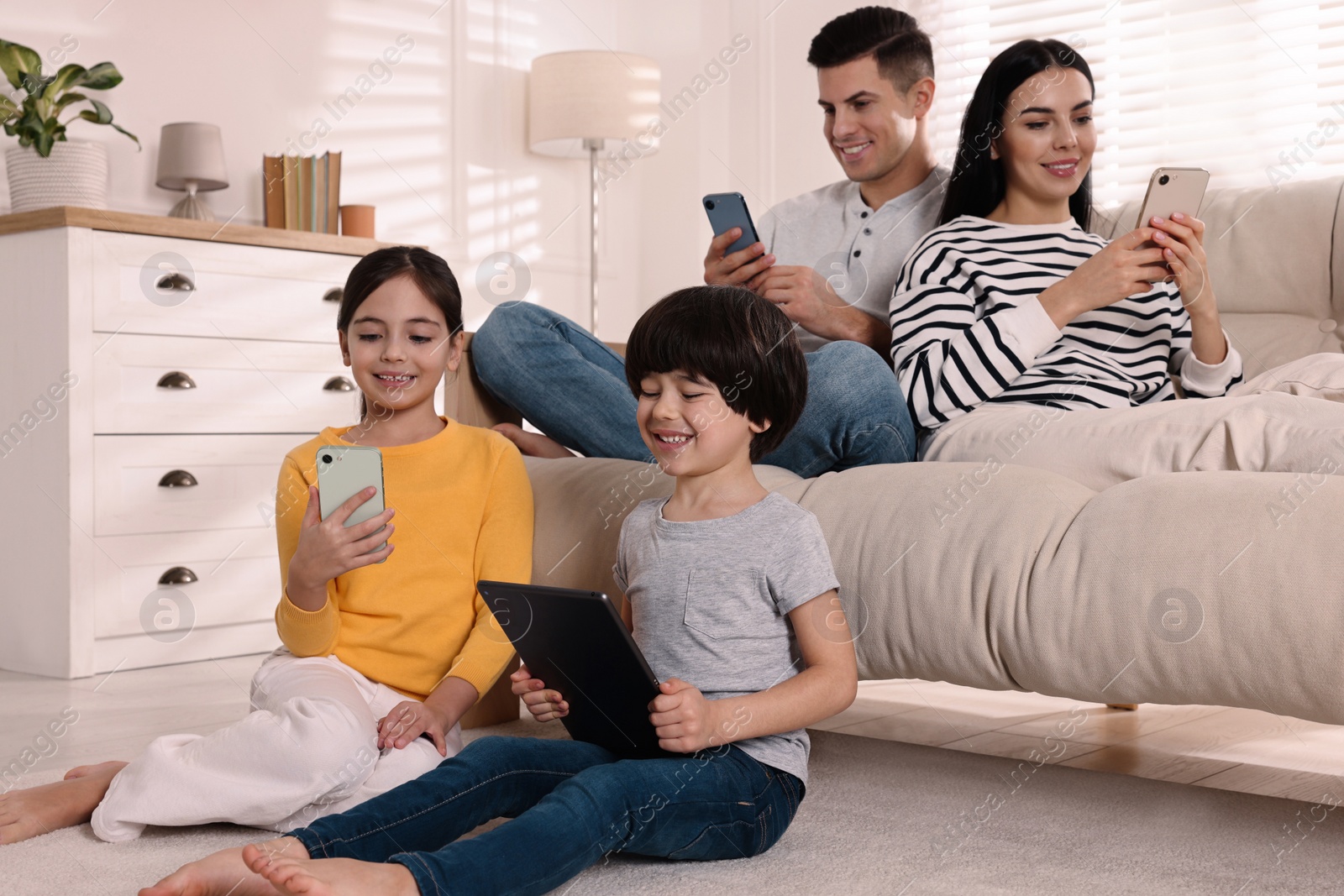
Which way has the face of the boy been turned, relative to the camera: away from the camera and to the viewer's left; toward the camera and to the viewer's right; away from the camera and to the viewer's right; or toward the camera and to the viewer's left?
toward the camera and to the viewer's left

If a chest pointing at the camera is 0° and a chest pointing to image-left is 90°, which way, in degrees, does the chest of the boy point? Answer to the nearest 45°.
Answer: approximately 45°

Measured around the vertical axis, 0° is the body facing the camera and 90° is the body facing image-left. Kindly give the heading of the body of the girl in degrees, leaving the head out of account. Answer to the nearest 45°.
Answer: approximately 0°

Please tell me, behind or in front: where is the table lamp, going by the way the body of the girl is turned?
behind

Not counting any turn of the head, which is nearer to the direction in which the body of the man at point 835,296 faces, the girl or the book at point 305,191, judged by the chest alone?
the girl

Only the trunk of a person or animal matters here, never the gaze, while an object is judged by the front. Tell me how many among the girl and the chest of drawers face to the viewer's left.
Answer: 0

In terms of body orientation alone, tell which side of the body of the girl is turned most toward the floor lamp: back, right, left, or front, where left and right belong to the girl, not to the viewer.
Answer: back

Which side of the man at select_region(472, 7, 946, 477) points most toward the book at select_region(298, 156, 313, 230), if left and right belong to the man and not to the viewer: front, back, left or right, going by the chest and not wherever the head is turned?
right

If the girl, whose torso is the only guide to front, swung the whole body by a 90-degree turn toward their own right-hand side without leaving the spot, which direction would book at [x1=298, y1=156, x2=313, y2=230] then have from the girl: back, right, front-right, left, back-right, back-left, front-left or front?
right

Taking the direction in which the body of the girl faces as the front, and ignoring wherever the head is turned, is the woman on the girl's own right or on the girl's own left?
on the girl's own left
